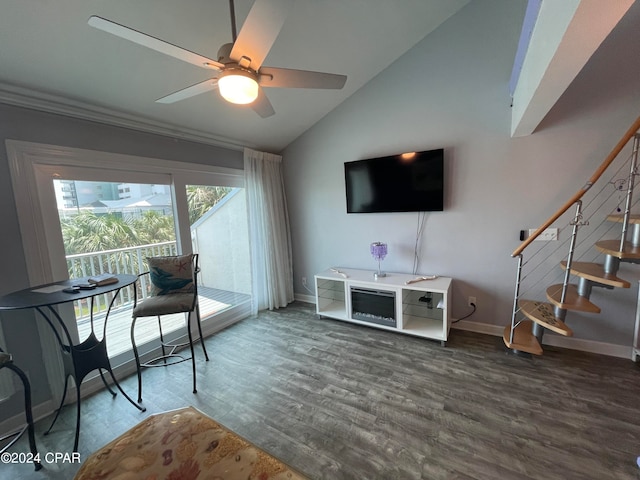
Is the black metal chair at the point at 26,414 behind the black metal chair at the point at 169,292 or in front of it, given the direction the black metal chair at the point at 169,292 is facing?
in front

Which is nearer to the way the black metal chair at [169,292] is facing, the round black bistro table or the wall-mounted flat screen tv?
the round black bistro table

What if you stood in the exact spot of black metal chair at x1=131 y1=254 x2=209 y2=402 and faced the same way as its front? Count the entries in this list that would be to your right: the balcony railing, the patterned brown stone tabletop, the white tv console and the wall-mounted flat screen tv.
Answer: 1

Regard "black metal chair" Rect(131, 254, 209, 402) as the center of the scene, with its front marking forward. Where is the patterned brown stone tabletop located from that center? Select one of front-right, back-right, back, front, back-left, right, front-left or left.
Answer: front-left

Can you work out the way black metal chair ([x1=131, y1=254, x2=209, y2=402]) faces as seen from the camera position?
facing the viewer and to the left of the viewer

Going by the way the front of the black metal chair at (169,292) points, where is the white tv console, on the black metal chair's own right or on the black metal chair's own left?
on the black metal chair's own left
